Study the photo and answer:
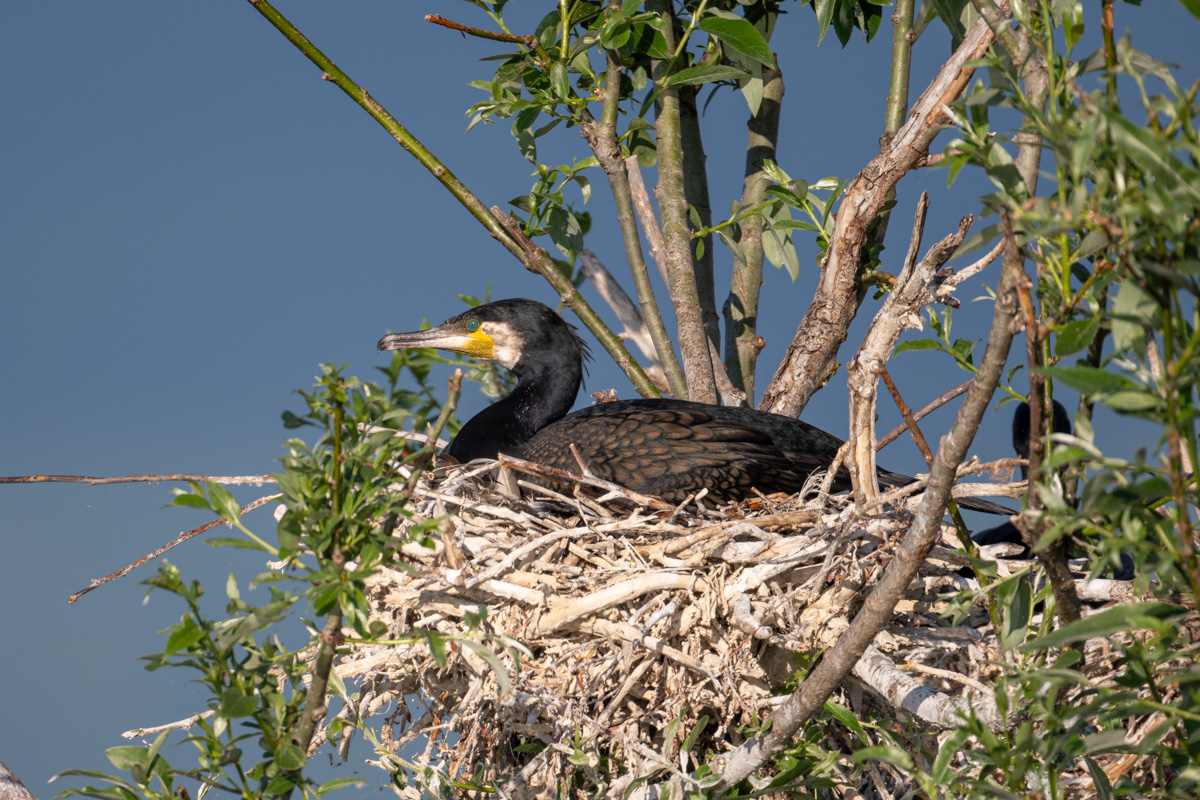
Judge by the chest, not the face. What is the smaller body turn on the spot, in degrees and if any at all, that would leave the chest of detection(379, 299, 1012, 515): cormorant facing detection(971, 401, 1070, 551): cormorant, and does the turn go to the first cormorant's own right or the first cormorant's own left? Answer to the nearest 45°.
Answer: approximately 180°

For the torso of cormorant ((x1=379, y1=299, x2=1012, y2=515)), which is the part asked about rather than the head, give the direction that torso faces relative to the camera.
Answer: to the viewer's left
